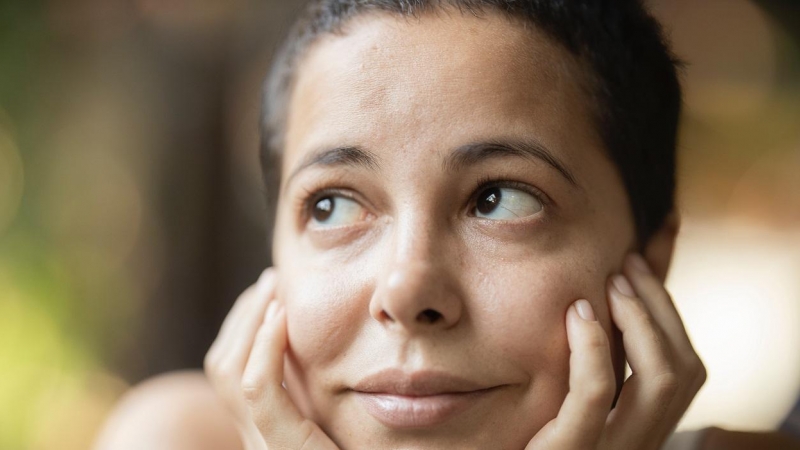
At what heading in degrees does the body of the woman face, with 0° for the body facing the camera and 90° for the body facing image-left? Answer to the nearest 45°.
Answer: approximately 45°
